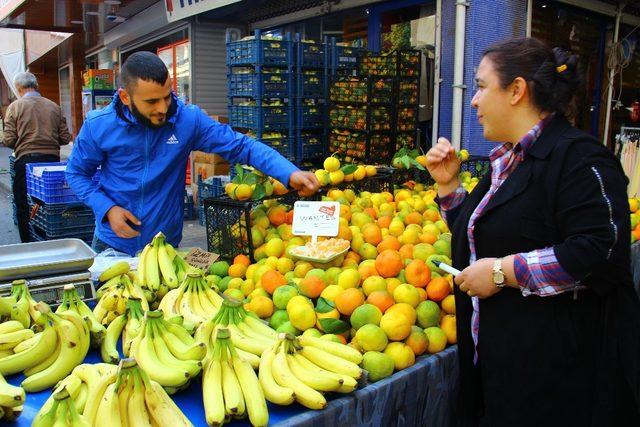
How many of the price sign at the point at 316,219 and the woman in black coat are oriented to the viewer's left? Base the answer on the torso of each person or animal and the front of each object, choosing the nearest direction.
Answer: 1

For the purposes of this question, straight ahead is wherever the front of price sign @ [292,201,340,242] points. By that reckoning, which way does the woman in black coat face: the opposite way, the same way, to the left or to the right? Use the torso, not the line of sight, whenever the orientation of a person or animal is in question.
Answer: to the right

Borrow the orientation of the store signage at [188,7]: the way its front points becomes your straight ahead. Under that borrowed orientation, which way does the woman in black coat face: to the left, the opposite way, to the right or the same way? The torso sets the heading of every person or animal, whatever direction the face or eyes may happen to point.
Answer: to the right

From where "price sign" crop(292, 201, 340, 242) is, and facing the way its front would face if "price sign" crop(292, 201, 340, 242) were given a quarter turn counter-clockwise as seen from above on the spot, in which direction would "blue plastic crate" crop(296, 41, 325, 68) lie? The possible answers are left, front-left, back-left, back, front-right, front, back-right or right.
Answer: left

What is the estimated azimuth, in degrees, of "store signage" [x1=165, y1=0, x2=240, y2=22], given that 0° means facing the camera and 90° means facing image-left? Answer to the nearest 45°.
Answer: approximately 45°

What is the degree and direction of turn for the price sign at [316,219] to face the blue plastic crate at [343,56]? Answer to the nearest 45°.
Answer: approximately 180°

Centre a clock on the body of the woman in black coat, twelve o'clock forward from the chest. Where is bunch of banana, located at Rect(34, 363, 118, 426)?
The bunch of banana is roughly at 11 o'clock from the woman in black coat.

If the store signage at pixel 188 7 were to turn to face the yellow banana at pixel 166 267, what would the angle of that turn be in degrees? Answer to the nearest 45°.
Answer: approximately 45° to its left

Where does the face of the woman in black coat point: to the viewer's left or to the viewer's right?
to the viewer's left

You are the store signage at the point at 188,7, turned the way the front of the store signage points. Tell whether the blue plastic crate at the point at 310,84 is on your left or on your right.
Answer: on your left

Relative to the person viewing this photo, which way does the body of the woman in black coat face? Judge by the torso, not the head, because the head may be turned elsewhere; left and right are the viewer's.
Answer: facing to the left of the viewer
